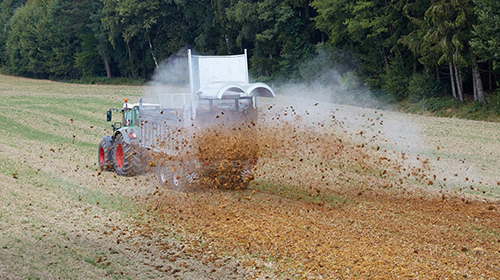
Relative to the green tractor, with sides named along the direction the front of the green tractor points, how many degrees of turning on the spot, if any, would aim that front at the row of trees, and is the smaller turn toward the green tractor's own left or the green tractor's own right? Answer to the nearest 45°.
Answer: approximately 90° to the green tractor's own right

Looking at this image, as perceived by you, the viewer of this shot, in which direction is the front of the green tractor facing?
facing away from the viewer and to the left of the viewer
